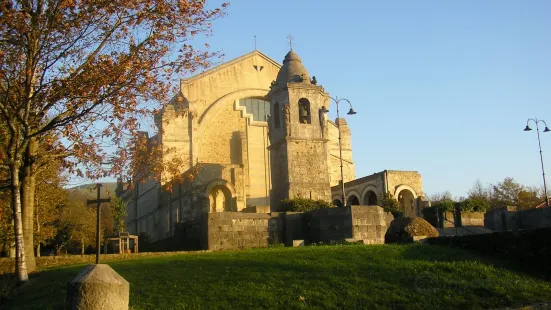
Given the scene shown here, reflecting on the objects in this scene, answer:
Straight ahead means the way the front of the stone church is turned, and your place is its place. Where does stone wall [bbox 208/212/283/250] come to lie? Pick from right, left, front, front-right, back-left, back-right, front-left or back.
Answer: front

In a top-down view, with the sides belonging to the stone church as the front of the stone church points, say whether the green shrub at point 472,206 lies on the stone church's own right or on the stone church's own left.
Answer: on the stone church's own left

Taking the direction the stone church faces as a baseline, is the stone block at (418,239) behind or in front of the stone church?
in front

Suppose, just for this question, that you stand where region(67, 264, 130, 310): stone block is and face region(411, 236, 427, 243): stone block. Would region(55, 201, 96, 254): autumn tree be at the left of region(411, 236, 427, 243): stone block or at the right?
left

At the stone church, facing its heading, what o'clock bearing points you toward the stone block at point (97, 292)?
The stone block is roughly at 12 o'clock from the stone church.

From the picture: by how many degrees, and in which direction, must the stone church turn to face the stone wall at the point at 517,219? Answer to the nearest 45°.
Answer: approximately 45° to its left

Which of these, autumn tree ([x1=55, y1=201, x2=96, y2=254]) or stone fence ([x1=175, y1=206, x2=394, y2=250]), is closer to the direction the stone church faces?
the stone fence

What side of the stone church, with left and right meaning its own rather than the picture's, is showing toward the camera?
front

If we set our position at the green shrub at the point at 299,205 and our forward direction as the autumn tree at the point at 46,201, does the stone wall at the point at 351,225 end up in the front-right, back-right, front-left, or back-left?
back-left

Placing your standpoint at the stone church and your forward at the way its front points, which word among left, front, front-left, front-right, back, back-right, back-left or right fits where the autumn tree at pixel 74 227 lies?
right

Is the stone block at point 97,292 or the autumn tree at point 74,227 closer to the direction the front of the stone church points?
the stone block

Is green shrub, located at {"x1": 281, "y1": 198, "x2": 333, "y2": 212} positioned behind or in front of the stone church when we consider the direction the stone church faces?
in front

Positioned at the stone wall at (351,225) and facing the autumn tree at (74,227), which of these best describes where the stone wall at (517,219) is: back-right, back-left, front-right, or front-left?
back-right

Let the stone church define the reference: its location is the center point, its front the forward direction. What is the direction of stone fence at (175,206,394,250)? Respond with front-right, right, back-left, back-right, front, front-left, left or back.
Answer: front

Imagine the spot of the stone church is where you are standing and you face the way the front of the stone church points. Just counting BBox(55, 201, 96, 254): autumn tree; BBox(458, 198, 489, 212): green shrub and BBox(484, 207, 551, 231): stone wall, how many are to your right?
1

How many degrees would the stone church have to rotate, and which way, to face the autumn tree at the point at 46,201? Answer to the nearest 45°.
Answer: approximately 45° to its right
